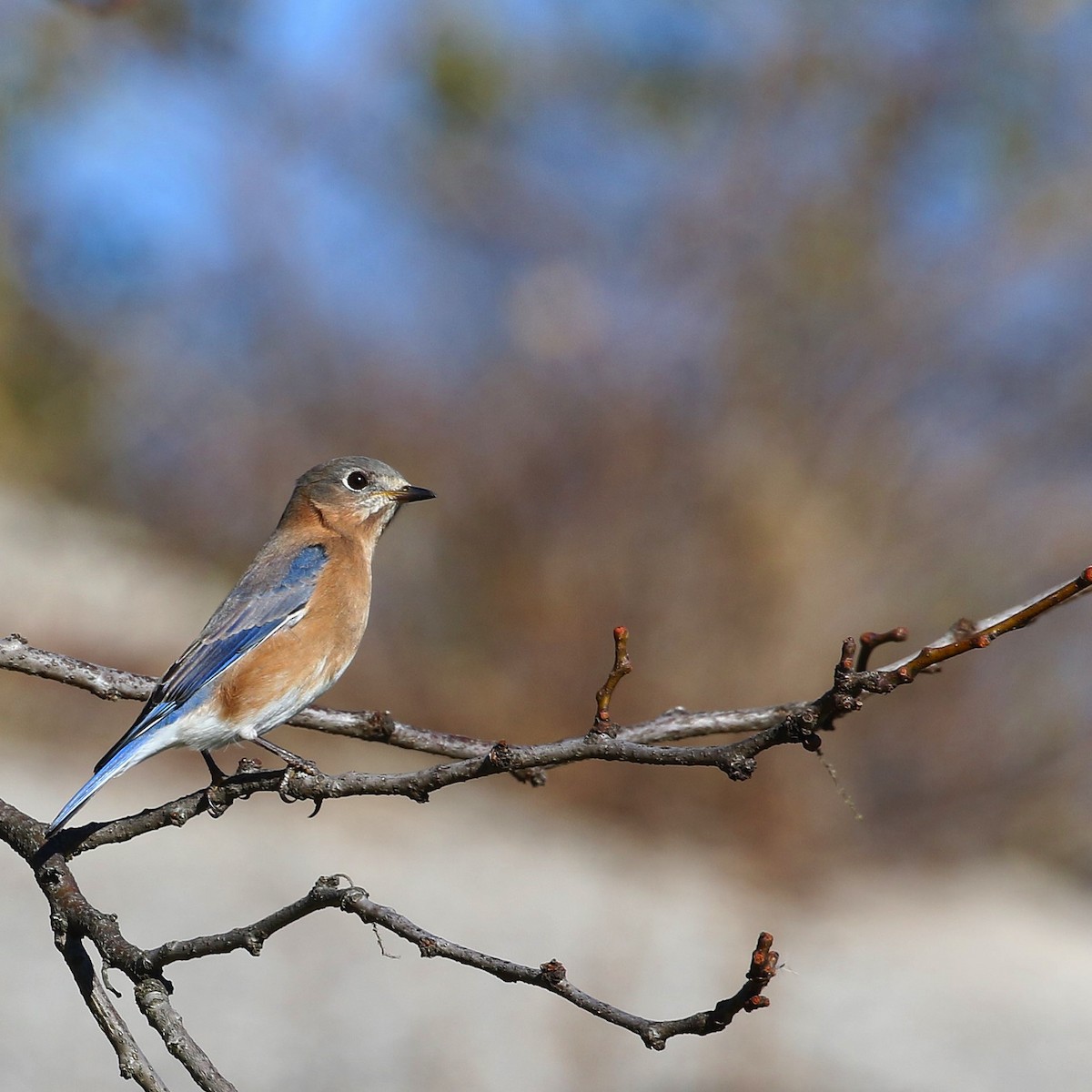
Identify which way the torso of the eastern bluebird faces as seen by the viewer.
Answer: to the viewer's right
